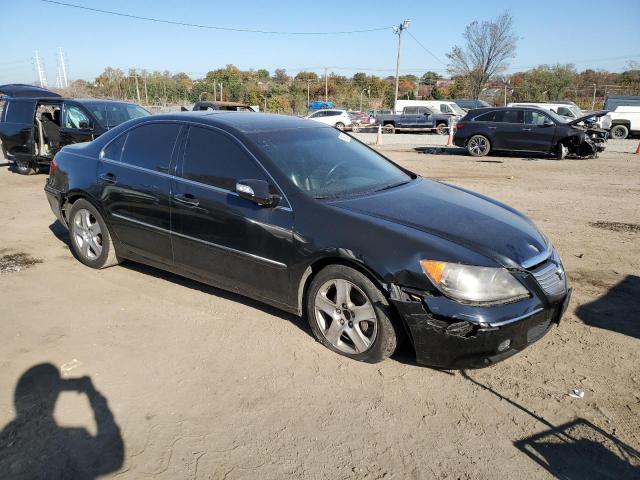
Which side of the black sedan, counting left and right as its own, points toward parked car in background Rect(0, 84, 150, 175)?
back

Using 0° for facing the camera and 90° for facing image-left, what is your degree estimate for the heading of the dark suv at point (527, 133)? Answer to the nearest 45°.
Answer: approximately 270°

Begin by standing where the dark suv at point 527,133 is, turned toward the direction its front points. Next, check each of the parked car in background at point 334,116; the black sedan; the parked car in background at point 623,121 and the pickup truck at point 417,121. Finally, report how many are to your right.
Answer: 1

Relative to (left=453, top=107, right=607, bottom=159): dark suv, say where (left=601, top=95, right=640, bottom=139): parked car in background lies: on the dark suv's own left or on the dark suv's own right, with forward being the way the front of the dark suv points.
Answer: on the dark suv's own left

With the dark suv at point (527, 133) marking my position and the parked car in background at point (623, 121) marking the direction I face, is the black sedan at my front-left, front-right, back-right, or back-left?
back-right

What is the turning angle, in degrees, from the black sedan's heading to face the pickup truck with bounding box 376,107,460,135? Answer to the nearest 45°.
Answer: approximately 135° to its left

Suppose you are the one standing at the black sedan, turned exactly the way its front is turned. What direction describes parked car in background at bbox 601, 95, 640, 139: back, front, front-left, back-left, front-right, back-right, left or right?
left

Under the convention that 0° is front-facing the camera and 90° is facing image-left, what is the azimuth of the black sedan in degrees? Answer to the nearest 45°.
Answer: approximately 315°

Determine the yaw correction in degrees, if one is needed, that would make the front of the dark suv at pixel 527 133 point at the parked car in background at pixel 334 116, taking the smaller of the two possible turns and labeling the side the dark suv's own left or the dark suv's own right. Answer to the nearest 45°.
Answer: approximately 135° to the dark suv's own left

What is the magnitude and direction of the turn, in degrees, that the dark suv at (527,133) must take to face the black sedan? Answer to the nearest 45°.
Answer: approximately 90° to its right

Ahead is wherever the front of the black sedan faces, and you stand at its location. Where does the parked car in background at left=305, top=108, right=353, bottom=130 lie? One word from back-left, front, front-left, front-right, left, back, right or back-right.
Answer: back-left

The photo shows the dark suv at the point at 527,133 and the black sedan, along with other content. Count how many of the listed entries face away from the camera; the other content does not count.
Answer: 0
